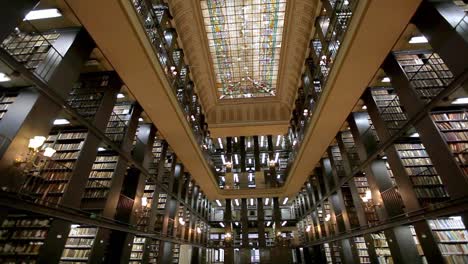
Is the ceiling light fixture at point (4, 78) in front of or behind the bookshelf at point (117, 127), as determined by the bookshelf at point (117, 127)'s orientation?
in front

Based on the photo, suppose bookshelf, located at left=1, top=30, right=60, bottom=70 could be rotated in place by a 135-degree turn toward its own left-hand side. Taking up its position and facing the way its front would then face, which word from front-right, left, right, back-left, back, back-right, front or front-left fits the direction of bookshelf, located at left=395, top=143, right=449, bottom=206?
front-right

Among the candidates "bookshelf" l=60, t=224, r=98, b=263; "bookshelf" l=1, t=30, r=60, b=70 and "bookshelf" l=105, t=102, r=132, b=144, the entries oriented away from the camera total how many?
0

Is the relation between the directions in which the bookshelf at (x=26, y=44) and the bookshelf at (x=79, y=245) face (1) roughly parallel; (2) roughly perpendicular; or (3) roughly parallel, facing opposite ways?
roughly parallel

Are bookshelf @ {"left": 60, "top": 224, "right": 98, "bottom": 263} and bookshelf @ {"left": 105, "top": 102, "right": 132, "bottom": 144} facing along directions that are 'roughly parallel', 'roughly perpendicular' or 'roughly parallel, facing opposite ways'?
roughly parallel
